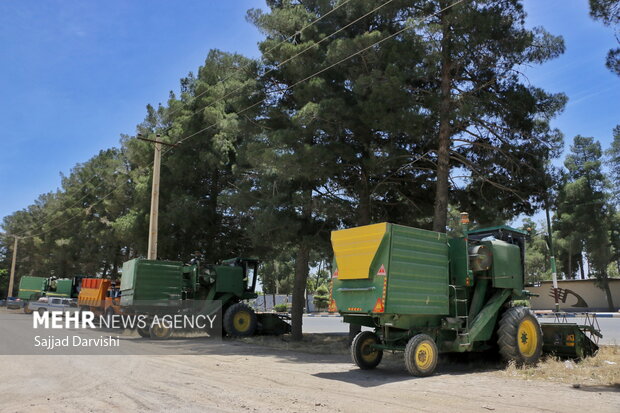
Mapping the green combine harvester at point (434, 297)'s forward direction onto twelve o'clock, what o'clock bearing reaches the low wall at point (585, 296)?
The low wall is roughly at 11 o'clock from the green combine harvester.

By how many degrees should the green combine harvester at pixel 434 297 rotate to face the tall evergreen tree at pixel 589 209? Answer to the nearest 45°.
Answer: approximately 45° to its left

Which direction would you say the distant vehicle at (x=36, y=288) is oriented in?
to the viewer's right

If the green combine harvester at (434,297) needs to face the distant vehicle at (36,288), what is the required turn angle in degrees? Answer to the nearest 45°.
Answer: approximately 90° to its left

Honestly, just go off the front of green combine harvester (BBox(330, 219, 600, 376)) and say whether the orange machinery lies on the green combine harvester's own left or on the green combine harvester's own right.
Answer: on the green combine harvester's own left

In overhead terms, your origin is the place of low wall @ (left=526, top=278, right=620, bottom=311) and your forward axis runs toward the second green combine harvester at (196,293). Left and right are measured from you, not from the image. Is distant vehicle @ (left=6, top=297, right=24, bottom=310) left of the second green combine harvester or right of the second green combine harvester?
right

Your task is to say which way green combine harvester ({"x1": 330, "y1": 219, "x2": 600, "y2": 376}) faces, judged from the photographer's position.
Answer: facing away from the viewer and to the right of the viewer
